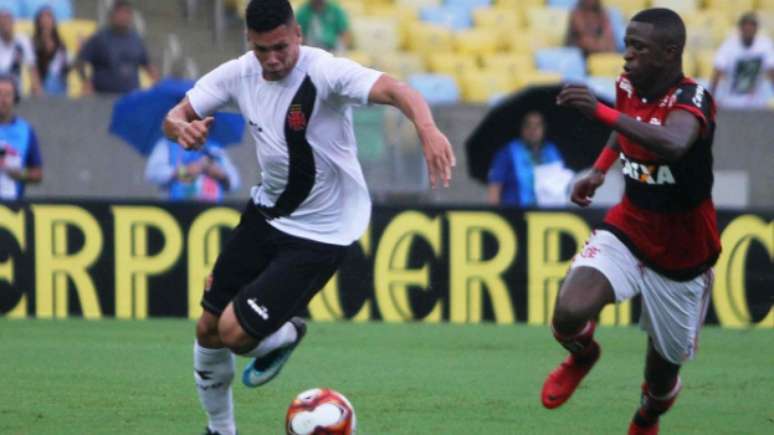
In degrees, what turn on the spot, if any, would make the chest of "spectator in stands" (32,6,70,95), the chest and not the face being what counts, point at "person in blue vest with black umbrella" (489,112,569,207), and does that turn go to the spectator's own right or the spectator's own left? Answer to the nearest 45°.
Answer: approximately 45° to the spectator's own left

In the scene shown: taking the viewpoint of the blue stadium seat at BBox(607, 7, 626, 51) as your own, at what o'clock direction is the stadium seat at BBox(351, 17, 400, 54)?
The stadium seat is roughly at 2 o'clock from the blue stadium seat.

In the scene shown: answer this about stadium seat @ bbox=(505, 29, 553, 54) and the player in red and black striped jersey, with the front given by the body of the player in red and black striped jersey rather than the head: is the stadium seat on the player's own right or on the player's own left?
on the player's own right

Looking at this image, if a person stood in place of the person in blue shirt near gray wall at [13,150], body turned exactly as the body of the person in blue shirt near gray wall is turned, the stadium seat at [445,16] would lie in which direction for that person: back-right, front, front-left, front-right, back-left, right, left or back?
back-left

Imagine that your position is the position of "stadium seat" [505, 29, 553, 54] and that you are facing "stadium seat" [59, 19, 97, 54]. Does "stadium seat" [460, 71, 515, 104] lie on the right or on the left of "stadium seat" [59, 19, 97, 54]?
left

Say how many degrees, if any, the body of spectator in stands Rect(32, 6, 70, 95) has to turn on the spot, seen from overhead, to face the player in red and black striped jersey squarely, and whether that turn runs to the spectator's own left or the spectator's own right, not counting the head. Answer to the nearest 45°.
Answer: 0° — they already face them

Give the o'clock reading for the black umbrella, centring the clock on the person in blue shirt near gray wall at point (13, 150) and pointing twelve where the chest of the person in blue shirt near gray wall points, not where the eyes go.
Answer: The black umbrella is roughly at 9 o'clock from the person in blue shirt near gray wall.

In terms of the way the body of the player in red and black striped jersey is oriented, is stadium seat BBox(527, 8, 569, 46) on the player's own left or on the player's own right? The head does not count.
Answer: on the player's own right

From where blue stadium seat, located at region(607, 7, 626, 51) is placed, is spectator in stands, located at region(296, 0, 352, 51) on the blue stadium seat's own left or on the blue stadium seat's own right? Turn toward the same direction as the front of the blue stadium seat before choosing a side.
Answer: on the blue stadium seat's own right

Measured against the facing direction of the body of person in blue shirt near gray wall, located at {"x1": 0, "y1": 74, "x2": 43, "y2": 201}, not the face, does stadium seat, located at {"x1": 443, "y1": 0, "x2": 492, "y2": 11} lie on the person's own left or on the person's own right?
on the person's own left

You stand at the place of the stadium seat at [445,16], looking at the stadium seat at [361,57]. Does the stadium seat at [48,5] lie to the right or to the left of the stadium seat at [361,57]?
right
